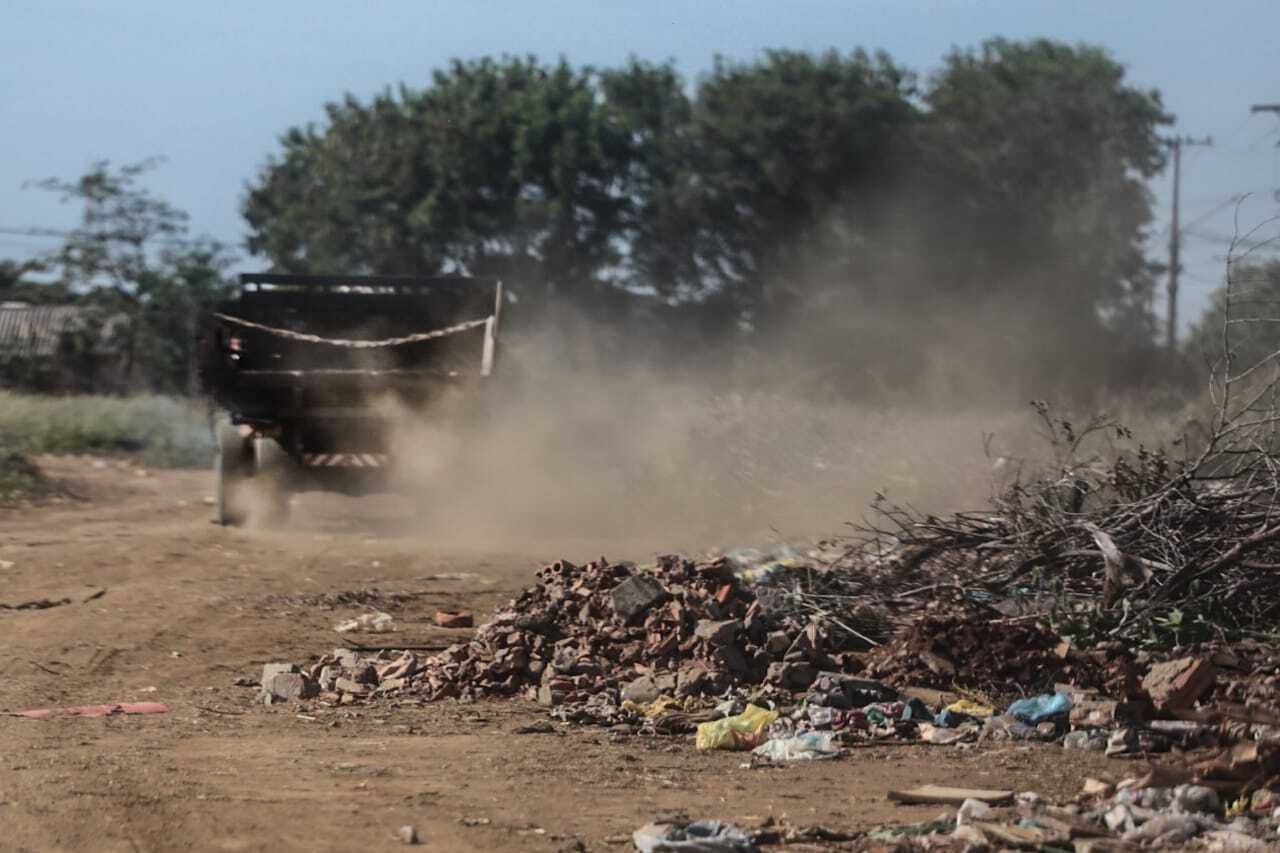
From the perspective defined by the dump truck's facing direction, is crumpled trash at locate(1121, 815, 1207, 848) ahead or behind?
behind

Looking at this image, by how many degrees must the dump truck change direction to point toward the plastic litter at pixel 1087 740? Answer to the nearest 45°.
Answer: approximately 180°

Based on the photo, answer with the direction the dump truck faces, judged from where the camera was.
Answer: facing away from the viewer

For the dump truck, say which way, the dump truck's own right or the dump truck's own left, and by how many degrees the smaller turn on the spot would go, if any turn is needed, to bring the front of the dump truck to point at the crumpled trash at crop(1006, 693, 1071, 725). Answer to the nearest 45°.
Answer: approximately 180°

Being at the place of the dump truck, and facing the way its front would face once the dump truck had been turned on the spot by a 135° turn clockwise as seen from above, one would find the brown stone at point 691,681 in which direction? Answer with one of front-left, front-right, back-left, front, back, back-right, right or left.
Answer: front-right

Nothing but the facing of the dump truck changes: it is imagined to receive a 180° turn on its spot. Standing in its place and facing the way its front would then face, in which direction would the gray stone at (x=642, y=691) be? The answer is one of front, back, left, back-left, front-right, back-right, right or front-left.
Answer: front

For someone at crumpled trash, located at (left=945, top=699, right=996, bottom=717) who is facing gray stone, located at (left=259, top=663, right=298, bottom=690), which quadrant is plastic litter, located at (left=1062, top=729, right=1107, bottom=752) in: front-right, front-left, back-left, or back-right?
back-left

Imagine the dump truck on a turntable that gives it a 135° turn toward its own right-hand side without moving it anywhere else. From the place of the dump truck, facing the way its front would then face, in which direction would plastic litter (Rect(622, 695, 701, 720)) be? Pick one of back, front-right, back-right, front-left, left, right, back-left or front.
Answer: front-right

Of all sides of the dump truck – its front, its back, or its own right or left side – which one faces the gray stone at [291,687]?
back

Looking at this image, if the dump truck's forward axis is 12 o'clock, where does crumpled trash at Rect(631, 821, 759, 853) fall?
The crumpled trash is roughly at 6 o'clock from the dump truck.

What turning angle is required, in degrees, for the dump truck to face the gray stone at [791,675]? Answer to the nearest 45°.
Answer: approximately 180°

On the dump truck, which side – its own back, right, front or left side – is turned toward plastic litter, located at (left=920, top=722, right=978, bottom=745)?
back

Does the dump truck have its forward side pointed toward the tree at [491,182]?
yes

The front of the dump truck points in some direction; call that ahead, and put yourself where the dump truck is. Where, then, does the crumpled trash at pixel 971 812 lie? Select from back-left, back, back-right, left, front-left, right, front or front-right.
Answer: back
